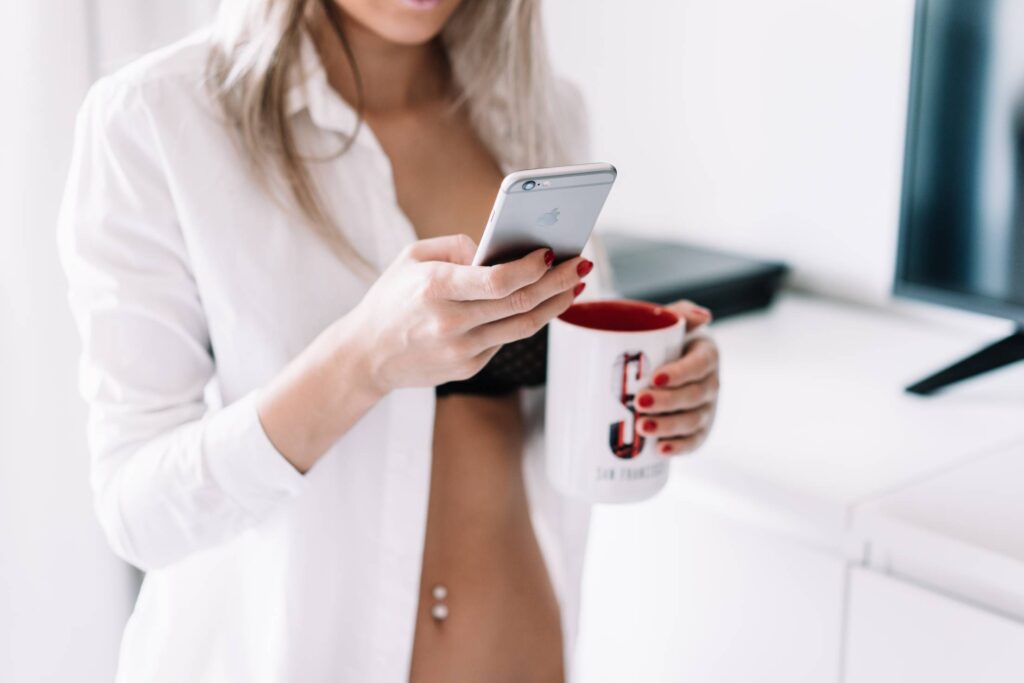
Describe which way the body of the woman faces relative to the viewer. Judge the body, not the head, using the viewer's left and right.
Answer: facing the viewer and to the right of the viewer

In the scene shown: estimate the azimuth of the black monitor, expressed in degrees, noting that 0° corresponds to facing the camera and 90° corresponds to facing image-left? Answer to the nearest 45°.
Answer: approximately 45°

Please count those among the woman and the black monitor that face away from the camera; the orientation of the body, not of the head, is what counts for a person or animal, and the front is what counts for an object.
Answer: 0

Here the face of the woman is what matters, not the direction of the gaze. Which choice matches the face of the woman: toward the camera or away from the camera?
toward the camera

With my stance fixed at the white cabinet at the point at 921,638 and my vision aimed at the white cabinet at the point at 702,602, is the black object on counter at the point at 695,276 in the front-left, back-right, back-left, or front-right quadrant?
front-right

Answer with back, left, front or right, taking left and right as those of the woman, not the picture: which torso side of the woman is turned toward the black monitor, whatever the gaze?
left

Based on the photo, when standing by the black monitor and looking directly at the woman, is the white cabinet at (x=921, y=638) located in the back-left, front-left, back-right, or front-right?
front-left

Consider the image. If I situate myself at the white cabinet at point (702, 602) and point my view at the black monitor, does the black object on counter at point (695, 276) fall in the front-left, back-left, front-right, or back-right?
front-left

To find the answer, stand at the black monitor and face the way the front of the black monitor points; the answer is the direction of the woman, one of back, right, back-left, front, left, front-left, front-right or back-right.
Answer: front
